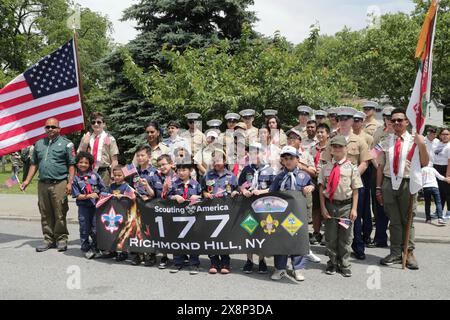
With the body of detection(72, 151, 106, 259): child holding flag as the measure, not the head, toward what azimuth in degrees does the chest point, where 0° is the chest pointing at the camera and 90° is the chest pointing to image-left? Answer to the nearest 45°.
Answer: approximately 0°

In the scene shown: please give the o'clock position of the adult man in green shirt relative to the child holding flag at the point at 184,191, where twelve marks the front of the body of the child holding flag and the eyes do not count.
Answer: The adult man in green shirt is roughly at 4 o'clock from the child holding flag.

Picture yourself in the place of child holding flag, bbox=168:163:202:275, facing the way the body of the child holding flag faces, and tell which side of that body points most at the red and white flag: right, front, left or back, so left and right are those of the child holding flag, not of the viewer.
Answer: left

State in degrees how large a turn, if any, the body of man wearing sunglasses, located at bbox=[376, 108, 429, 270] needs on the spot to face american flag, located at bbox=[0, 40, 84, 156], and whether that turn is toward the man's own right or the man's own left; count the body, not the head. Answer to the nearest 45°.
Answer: approximately 90° to the man's own right

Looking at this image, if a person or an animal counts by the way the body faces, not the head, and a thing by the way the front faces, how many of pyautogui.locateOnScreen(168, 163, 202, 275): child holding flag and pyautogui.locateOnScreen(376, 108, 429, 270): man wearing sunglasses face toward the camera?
2

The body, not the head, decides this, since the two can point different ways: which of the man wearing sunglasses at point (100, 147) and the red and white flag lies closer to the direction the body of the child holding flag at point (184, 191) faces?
the red and white flag

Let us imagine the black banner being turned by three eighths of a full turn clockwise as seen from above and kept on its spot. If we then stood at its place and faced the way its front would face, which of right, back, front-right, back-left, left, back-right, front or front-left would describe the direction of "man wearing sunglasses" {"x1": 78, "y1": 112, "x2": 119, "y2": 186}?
front

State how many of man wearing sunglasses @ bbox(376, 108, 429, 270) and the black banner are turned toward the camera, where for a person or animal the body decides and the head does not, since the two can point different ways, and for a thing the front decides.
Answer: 2

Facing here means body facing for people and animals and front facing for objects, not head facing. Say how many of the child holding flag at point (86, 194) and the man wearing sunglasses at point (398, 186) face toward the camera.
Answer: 2

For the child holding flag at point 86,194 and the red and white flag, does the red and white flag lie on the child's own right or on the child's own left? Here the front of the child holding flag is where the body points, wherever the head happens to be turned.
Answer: on the child's own left
